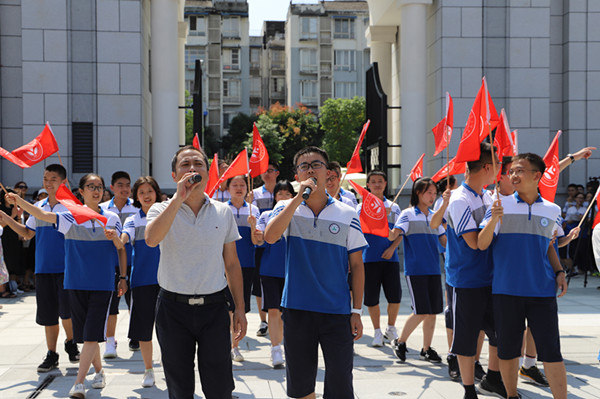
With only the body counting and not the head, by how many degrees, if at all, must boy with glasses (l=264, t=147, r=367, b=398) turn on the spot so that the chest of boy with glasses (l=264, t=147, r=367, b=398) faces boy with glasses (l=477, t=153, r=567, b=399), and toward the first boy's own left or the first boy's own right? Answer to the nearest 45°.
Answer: approximately 135° to the first boy's own left

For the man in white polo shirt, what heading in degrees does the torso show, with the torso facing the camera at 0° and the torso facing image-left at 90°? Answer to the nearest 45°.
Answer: approximately 0°

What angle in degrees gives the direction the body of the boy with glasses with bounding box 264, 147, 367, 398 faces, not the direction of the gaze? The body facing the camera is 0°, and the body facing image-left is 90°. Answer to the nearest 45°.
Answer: approximately 0°

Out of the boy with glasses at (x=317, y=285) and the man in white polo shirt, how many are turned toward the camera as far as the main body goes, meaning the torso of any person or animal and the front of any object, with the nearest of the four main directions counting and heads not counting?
2

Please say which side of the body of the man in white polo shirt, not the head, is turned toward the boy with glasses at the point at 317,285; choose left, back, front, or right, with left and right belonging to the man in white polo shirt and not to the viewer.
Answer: left

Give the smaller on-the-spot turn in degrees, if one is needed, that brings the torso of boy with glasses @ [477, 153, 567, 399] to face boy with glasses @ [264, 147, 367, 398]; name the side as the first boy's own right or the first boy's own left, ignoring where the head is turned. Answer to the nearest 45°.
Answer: approximately 45° to the first boy's own right

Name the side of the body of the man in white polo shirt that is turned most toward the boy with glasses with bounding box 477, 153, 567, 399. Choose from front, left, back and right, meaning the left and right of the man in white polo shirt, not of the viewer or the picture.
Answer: left
